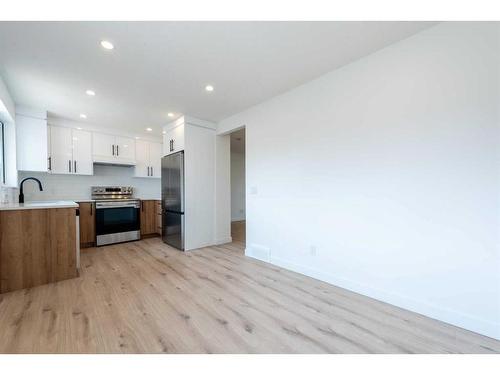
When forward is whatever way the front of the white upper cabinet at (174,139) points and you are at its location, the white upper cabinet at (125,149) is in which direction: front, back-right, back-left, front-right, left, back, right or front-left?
front-right

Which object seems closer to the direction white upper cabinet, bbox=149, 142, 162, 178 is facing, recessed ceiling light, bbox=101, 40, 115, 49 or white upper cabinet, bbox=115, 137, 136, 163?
the recessed ceiling light

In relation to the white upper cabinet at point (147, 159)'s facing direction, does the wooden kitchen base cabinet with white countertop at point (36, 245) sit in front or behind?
in front
